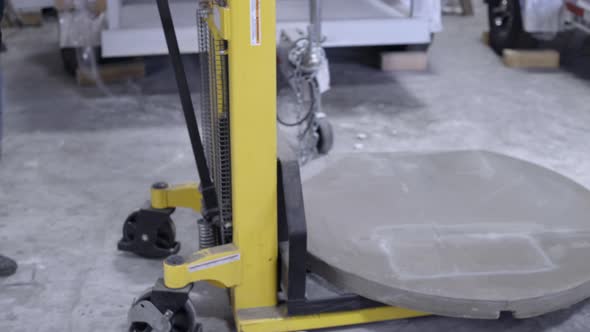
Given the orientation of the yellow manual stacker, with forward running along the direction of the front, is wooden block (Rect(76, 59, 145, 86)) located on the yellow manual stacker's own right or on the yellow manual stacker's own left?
on the yellow manual stacker's own left

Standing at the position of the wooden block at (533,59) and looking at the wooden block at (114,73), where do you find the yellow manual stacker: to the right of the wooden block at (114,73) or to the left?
left

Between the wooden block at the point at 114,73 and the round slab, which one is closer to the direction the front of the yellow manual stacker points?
the round slab

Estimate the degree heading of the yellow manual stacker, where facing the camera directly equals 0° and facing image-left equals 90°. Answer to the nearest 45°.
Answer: approximately 270°

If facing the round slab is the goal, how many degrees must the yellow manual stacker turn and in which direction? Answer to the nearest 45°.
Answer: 0° — it already faces it

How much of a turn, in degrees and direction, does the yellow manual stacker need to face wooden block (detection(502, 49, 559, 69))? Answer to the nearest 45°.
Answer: approximately 45° to its left

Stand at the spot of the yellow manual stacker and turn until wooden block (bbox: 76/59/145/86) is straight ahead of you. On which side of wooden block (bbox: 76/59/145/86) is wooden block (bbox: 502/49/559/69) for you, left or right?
right

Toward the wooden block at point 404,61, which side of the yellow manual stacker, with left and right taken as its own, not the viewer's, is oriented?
left
